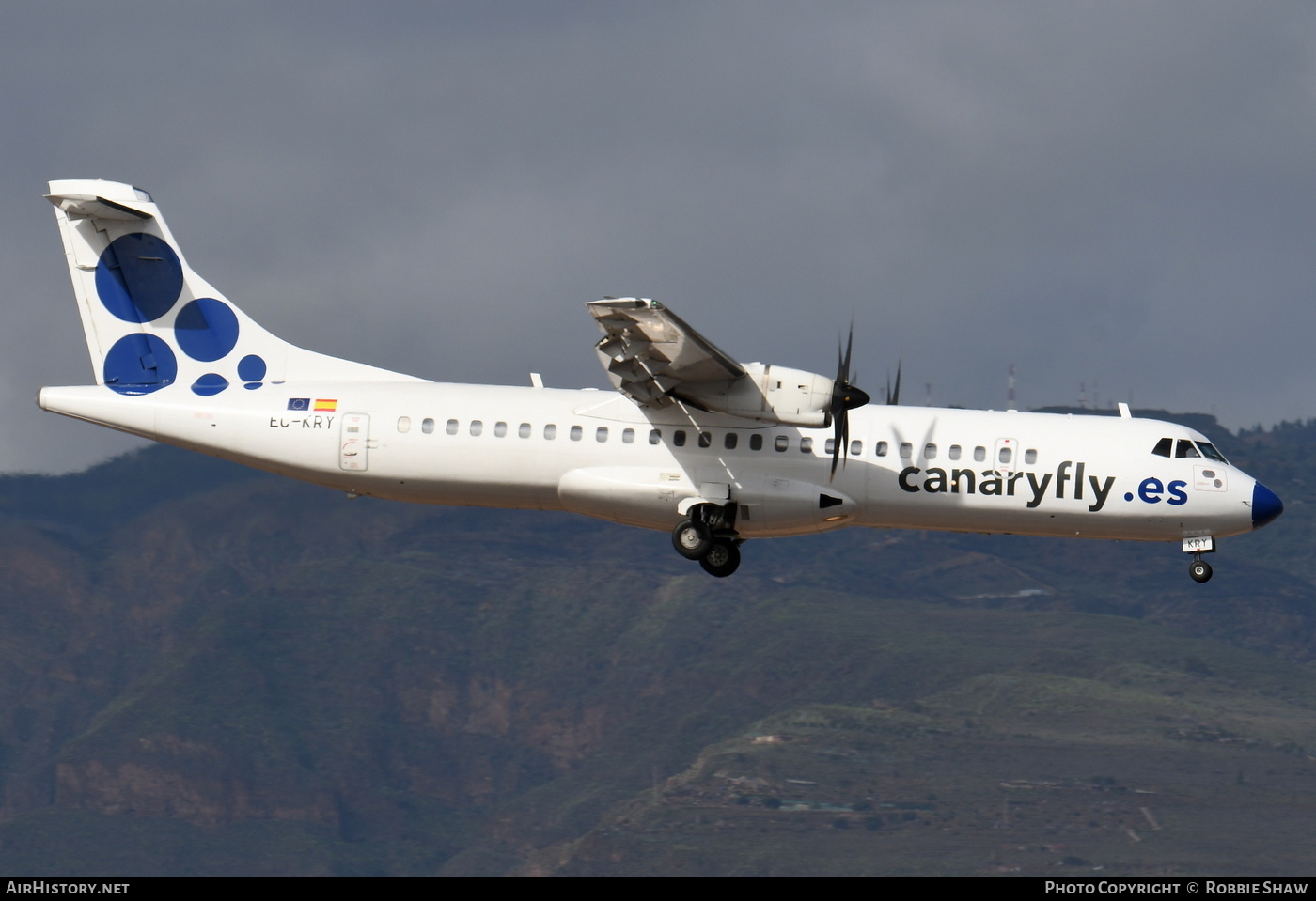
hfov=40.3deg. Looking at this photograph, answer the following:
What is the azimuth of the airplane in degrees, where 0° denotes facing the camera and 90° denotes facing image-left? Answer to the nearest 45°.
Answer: approximately 270°
